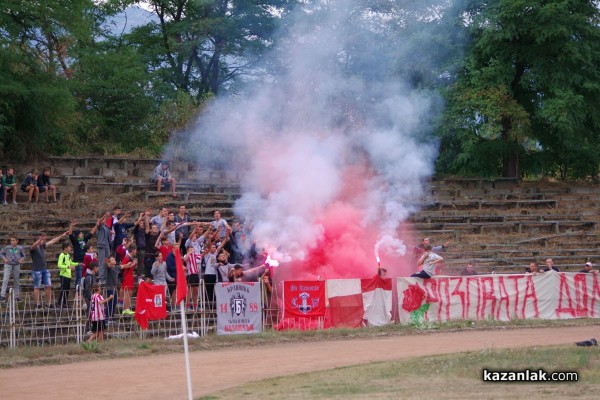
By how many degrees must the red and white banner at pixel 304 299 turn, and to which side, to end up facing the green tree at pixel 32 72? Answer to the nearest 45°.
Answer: approximately 135° to its right

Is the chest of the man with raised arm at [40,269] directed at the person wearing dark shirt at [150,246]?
no

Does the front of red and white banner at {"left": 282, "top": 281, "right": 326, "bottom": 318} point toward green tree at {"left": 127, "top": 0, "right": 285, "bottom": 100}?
no

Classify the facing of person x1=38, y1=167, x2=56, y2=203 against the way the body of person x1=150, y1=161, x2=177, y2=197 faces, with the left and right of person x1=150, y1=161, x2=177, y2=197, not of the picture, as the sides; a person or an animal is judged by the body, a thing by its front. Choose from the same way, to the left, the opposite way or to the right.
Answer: the same way

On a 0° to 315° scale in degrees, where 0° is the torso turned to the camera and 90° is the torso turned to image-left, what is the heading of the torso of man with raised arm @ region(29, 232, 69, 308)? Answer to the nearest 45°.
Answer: approximately 315°

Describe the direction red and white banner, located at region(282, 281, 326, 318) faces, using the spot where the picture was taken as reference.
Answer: facing the viewer

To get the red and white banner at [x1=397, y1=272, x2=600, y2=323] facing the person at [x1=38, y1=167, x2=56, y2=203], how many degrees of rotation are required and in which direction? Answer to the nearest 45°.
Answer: approximately 90° to its right

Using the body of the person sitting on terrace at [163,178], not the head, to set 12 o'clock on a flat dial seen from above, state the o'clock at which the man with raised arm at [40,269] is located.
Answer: The man with raised arm is roughly at 2 o'clock from the person sitting on terrace.

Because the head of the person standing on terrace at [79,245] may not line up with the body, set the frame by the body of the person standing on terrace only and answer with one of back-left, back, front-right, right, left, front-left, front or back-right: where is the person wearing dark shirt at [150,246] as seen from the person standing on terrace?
front-left

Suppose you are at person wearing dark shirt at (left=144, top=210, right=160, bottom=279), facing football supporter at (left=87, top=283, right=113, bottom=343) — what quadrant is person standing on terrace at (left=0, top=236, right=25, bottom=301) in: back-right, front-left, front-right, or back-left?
front-right

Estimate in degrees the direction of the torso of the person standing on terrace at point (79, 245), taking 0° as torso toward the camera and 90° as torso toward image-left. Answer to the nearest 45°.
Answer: approximately 315°

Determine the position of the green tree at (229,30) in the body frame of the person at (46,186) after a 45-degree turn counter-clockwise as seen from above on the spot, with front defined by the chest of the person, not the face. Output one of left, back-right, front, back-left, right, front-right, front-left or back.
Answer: front-left

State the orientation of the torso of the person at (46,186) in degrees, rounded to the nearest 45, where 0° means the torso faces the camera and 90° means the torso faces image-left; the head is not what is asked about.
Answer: approximately 315°

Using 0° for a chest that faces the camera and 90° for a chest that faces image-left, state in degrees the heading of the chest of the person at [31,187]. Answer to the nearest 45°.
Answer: approximately 315°
